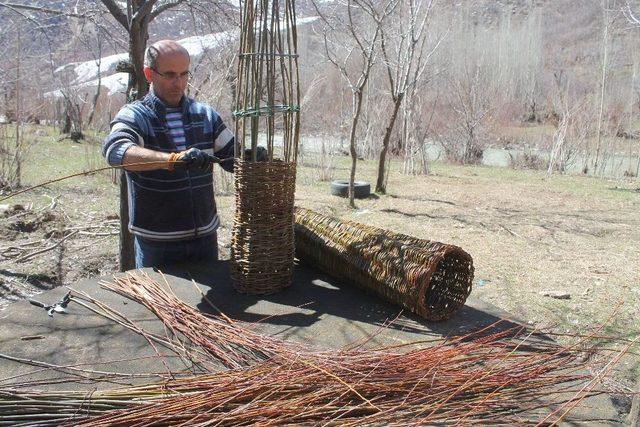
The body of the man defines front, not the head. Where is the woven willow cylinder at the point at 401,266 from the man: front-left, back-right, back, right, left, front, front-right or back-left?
front

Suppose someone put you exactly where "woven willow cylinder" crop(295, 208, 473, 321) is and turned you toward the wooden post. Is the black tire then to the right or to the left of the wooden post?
right

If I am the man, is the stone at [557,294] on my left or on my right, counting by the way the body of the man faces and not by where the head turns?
on my left

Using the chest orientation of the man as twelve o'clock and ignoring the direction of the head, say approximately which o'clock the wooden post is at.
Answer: The wooden post is roughly at 7 o'clock from the man.

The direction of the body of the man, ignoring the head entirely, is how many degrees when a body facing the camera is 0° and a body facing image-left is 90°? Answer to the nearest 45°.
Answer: approximately 315°

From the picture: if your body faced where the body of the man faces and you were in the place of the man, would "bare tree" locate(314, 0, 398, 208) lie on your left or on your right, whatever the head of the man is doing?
on your left

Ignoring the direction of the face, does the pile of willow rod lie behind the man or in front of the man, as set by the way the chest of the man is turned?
in front

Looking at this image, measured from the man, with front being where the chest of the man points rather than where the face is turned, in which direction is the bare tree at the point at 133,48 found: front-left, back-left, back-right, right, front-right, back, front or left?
back-left

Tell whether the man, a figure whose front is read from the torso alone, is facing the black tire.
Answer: no
